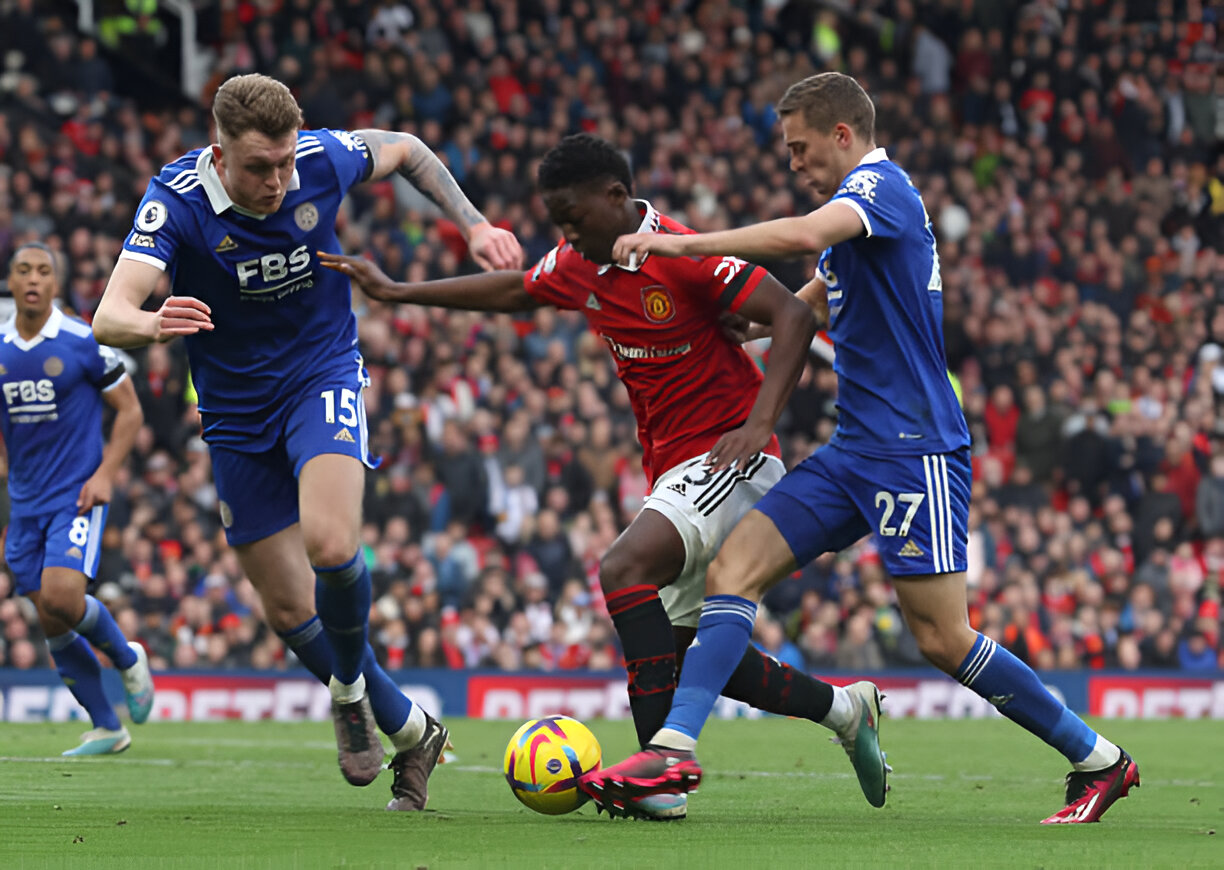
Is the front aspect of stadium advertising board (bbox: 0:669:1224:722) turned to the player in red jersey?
yes

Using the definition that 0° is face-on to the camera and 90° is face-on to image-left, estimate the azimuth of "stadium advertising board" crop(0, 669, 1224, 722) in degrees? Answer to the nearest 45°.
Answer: approximately 0°

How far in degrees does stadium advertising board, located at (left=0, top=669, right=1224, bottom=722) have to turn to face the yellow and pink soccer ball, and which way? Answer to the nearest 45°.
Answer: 0° — it already faces it
